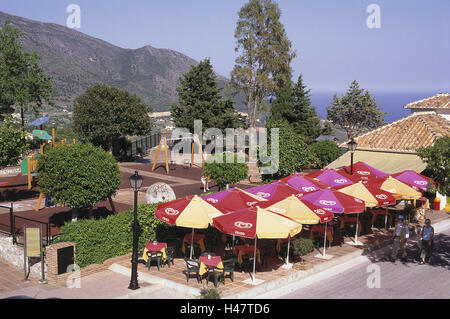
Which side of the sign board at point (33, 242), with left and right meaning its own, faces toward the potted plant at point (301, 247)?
left

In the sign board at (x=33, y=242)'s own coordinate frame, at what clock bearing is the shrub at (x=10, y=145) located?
The shrub is roughly at 6 o'clock from the sign board.

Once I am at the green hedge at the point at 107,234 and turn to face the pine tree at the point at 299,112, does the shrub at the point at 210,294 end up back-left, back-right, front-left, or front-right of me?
back-right

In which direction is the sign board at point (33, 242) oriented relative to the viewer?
toward the camera

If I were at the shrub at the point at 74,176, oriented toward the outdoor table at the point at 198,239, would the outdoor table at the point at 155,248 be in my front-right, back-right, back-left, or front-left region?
front-right

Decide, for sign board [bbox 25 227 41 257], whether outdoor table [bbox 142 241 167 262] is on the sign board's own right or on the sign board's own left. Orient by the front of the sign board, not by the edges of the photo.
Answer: on the sign board's own left

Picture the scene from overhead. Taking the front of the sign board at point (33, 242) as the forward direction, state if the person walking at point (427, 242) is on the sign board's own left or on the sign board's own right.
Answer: on the sign board's own left

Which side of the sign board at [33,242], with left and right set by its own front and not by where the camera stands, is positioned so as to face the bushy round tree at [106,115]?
back

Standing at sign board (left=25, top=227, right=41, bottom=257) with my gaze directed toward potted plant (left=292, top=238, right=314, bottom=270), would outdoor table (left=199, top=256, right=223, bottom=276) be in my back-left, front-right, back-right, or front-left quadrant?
front-right

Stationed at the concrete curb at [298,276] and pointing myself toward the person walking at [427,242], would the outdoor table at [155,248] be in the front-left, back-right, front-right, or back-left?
back-left

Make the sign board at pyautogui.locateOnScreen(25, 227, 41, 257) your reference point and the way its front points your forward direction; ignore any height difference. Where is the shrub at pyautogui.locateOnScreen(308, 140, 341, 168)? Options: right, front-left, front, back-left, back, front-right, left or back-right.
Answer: back-left

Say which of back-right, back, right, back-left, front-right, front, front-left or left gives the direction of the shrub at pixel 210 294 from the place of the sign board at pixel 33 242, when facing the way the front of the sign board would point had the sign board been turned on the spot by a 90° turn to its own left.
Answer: front-right

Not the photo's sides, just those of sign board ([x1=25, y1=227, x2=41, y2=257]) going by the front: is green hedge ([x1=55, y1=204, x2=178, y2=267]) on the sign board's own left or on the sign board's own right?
on the sign board's own left

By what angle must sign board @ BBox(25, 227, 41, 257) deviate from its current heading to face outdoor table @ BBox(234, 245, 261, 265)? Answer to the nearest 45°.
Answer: approximately 90° to its left

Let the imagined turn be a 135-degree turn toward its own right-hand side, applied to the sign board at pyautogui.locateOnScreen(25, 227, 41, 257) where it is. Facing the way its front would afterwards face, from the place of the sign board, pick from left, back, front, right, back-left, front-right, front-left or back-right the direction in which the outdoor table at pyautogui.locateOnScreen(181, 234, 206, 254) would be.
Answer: back-right

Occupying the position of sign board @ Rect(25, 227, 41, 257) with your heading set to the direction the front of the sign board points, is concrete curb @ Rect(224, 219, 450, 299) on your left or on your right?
on your left

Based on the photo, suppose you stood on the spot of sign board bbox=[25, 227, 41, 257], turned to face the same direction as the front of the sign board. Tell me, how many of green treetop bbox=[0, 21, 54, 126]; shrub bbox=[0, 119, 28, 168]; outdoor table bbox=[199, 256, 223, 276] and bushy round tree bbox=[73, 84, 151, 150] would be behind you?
3
